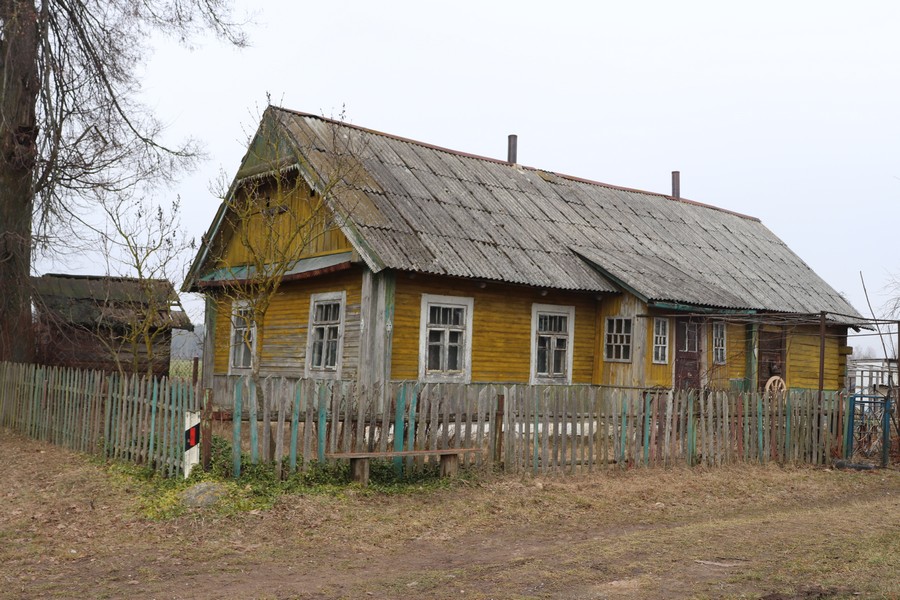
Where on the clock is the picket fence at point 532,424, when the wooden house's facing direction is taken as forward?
The picket fence is roughly at 1 o'clock from the wooden house.

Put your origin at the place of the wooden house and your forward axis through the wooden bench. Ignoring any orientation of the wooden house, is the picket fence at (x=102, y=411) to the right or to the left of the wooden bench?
right

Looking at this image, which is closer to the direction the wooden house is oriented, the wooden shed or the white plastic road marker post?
the white plastic road marker post

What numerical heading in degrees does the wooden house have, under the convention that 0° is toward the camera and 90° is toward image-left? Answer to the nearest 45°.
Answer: approximately 315°

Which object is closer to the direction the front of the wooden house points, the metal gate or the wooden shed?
the metal gate

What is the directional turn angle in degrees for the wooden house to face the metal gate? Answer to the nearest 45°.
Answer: approximately 45° to its left

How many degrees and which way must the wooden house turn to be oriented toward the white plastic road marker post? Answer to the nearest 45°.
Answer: approximately 45° to its right

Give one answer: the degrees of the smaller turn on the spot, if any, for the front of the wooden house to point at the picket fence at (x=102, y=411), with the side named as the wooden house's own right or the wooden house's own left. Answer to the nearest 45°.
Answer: approximately 90° to the wooden house's own right

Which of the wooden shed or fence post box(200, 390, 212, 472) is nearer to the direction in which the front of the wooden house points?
the fence post

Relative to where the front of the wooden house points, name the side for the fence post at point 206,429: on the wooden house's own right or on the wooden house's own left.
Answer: on the wooden house's own right

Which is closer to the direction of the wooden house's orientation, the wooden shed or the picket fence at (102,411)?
the picket fence

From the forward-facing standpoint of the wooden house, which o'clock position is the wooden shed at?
The wooden shed is roughly at 5 o'clock from the wooden house.
